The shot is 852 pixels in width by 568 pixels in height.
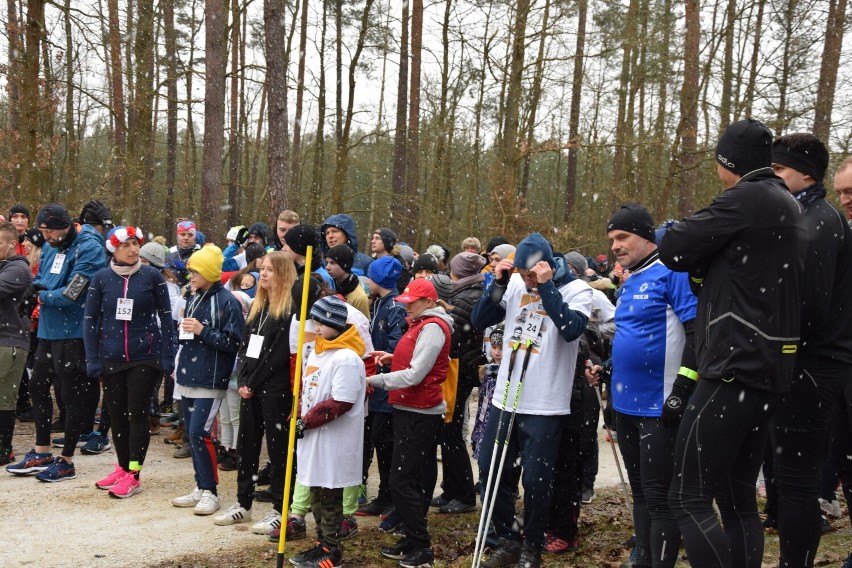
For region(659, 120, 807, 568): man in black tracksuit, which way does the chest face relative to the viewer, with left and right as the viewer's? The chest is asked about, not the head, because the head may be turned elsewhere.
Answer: facing away from the viewer and to the left of the viewer

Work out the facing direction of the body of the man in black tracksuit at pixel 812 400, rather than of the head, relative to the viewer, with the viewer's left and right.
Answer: facing to the left of the viewer

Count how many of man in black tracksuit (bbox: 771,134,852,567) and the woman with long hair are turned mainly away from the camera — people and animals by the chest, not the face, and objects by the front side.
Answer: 0

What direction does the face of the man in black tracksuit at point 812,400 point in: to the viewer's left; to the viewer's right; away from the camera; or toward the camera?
to the viewer's left

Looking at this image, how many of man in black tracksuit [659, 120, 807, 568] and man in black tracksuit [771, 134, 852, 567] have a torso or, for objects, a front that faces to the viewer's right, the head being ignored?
0

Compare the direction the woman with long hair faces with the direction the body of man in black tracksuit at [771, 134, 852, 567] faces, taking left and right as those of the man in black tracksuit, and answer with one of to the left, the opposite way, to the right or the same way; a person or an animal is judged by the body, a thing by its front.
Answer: to the left

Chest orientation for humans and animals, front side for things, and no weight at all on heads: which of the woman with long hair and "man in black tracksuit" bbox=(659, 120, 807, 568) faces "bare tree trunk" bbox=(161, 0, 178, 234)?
the man in black tracksuit

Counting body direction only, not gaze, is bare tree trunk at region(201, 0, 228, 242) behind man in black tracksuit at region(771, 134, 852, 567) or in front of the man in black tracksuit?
in front

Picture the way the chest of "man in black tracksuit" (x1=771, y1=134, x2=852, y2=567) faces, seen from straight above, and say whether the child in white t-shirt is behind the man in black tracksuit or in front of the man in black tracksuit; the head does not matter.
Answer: in front

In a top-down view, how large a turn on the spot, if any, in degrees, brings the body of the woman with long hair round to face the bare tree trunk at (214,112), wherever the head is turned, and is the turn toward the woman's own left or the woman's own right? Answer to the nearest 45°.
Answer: approximately 135° to the woman's own right

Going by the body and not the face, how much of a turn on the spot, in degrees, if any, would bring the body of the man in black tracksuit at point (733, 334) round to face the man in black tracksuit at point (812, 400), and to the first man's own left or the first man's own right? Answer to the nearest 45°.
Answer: approximately 90° to the first man's own right

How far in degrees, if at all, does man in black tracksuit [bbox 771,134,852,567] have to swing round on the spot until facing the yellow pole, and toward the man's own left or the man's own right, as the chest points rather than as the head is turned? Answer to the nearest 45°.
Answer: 0° — they already face it

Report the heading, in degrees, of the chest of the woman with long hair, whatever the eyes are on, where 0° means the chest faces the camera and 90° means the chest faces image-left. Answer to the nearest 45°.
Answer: approximately 45°

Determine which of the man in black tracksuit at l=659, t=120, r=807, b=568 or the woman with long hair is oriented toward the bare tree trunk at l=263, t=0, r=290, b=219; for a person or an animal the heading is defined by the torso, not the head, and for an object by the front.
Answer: the man in black tracksuit

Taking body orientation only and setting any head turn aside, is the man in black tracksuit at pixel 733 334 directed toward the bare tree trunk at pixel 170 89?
yes
